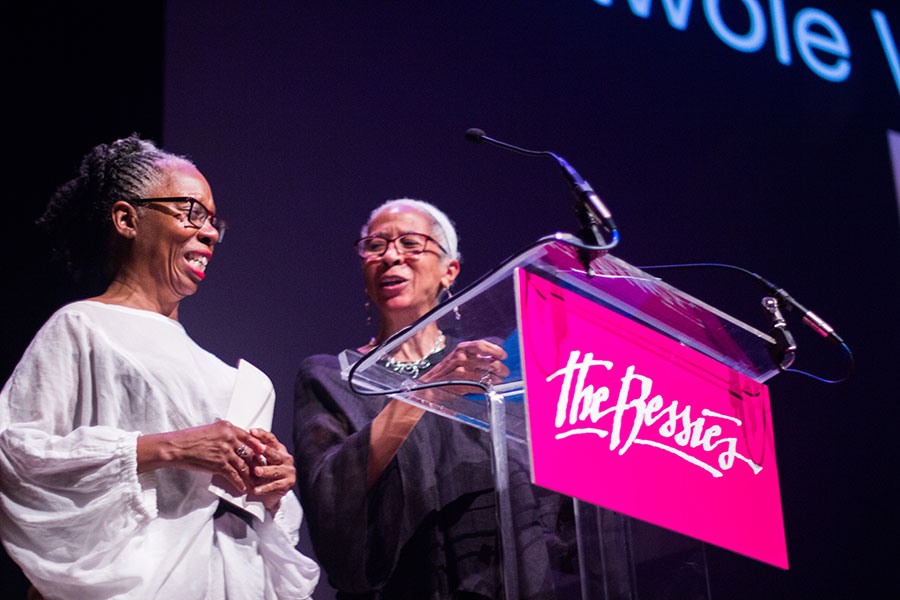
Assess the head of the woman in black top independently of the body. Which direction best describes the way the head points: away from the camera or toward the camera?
toward the camera

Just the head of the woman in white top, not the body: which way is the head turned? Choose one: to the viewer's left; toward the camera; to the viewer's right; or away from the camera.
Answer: to the viewer's right

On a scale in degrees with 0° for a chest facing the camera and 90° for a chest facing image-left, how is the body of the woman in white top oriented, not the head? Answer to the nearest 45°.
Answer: approximately 315°
